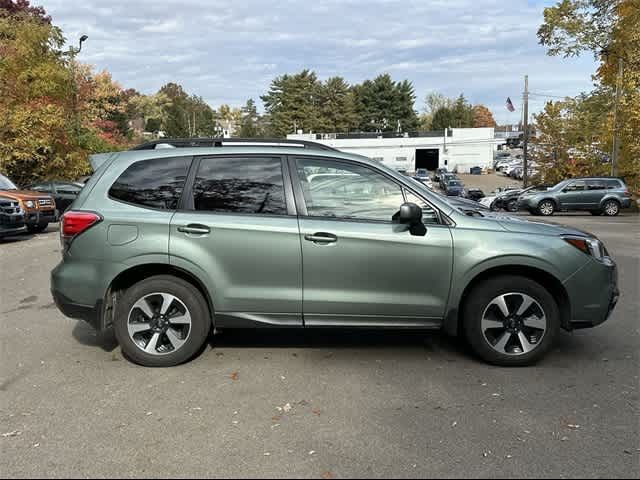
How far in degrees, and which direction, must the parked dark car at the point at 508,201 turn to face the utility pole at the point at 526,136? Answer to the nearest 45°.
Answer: approximately 135° to its right

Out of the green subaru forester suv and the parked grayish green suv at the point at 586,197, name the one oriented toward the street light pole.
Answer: the parked grayish green suv

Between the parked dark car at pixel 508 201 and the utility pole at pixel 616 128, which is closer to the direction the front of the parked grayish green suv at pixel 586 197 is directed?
the parked dark car

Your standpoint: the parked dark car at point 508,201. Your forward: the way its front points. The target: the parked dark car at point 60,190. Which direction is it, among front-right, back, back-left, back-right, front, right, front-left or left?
front

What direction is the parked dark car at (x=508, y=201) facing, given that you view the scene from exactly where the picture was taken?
facing the viewer and to the left of the viewer

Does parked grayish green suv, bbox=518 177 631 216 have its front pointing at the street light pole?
yes

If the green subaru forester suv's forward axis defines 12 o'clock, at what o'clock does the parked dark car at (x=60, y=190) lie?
The parked dark car is roughly at 8 o'clock from the green subaru forester suv.

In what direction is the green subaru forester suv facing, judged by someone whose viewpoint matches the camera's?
facing to the right of the viewer

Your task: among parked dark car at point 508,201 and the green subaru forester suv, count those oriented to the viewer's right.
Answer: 1

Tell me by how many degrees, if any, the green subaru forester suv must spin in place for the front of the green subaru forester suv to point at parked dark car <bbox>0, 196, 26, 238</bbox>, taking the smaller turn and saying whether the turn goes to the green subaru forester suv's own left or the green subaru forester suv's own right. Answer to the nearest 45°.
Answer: approximately 135° to the green subaru forester suv's own left

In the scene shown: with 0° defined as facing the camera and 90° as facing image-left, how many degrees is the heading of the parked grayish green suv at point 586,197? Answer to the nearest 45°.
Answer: approximately 90°

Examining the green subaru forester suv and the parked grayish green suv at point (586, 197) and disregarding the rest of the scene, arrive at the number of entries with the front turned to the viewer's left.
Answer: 1

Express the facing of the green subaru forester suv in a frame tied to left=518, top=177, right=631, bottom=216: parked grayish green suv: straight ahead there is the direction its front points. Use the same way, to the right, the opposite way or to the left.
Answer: the opposite way

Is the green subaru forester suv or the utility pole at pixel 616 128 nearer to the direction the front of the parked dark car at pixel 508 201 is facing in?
the green subaru forester suv
